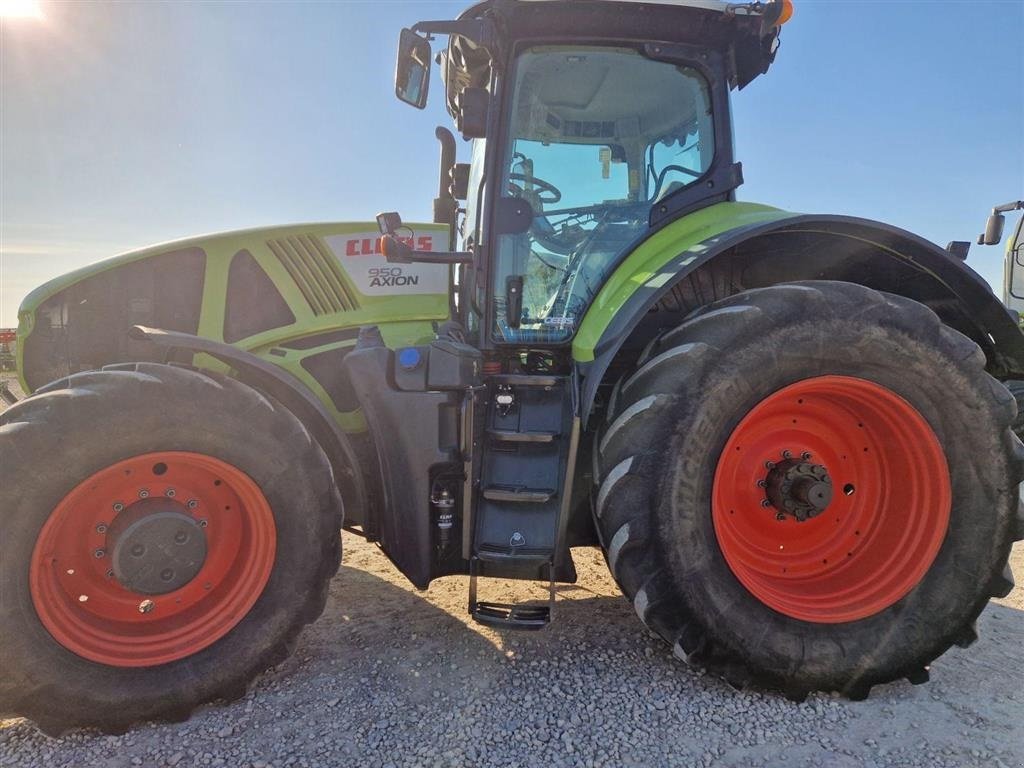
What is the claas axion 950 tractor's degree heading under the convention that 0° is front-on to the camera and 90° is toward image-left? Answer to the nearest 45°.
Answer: approximately 90°
